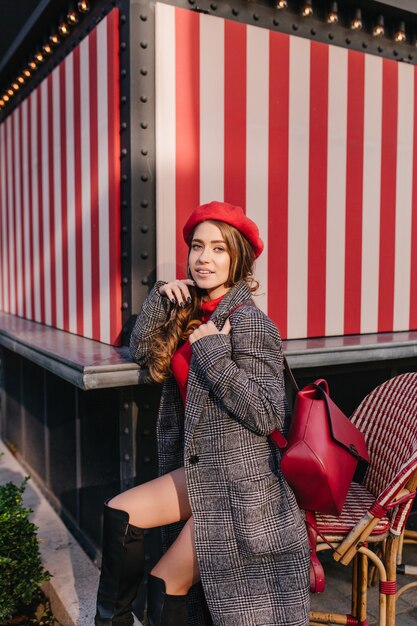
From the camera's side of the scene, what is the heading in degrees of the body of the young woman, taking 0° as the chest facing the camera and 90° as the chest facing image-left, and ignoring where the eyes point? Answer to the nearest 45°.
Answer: approximately 45°

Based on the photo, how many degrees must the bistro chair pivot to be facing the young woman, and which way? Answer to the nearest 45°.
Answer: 0° — it already faces them

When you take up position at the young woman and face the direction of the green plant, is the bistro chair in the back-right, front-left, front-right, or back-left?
back-right

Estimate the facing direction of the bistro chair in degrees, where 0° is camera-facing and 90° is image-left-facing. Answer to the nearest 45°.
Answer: approximately 45°

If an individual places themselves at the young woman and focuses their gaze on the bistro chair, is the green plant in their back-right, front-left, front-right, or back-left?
back-left

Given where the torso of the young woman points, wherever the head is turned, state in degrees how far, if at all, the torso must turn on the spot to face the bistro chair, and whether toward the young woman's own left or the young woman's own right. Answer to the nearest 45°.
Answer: approximately 135° to the young woman's own left

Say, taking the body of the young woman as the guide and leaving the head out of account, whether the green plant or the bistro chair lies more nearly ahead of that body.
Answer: the green plant

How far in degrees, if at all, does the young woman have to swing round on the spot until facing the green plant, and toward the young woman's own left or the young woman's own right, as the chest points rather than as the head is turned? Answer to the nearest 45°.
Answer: approximately 90° to the young woman's own right
